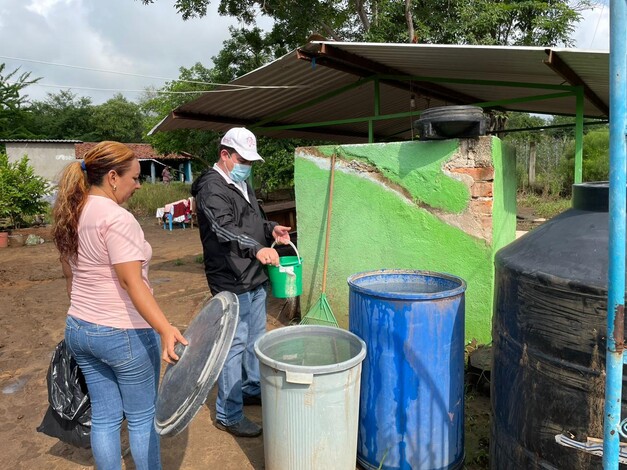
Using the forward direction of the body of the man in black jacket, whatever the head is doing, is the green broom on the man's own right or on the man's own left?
on the man's own left

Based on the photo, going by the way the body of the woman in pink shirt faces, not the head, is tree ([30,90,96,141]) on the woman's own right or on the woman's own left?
on the woman's own left

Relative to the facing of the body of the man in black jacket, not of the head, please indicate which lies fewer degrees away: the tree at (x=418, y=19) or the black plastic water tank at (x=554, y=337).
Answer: the black plastic water tank

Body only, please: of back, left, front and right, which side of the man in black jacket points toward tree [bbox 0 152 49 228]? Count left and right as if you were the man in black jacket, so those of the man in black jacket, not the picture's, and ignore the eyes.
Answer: back

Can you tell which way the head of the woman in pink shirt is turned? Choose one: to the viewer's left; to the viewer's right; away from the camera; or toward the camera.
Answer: to the viewer's right

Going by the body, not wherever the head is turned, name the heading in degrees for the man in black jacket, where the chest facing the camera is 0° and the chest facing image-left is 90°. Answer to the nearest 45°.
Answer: approximately 315°

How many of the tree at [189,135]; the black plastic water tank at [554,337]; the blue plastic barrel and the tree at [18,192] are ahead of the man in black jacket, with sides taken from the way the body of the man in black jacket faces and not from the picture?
2
